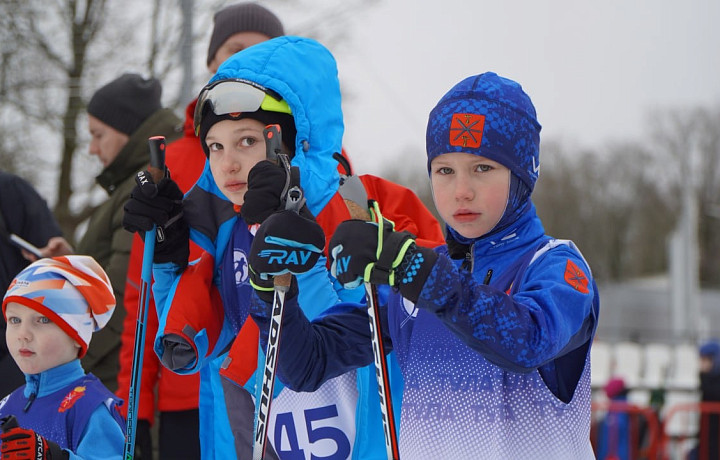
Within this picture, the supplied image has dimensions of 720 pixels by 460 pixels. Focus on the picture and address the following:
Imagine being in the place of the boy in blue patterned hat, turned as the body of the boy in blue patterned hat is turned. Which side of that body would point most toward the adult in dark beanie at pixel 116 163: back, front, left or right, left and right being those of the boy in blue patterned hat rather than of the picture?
right

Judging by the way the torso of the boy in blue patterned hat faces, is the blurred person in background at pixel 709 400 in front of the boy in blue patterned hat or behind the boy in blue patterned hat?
behind

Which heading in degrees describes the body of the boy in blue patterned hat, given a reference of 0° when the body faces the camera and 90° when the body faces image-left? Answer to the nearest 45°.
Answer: approximately 45°

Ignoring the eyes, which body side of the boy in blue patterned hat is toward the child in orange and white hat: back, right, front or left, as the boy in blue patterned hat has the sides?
right

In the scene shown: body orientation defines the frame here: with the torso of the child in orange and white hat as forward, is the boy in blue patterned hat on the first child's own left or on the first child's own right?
on the first child's own left

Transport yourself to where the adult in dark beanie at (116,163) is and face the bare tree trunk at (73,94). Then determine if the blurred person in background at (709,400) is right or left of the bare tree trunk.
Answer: right
